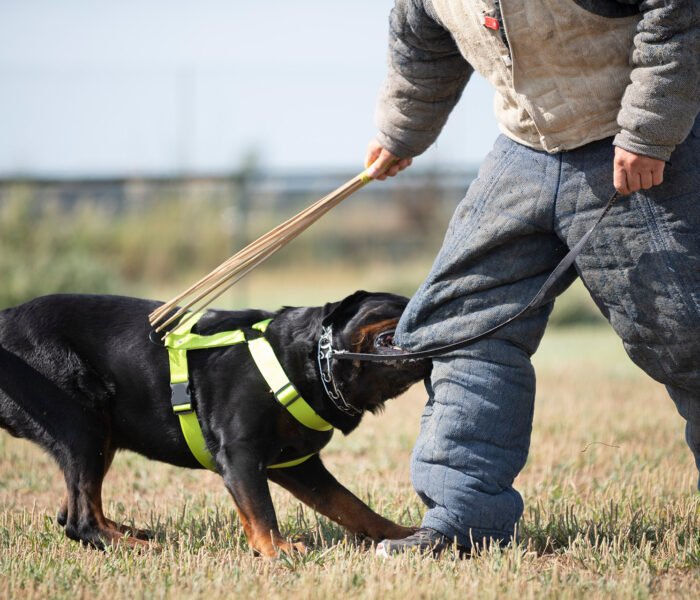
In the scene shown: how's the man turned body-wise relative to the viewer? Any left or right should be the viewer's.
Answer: facing the viewer and to the left of the viewer

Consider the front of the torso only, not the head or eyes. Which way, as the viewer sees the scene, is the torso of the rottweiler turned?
to the viewer's right

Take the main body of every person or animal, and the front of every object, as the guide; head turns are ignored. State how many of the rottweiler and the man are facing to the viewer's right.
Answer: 1

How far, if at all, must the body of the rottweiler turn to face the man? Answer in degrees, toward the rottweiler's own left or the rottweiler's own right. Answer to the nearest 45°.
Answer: approximately 45° to the rottweiler's own right
